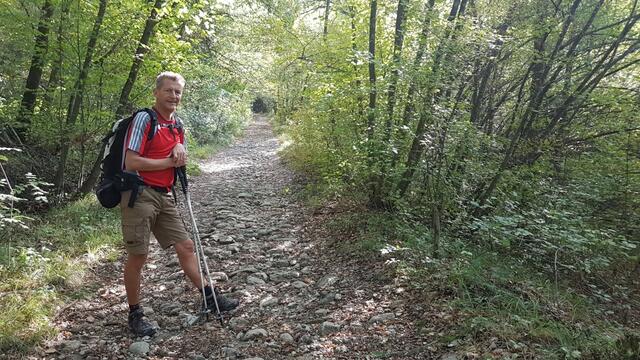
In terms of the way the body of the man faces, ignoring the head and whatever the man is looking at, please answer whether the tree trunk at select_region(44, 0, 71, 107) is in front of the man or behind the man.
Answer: behind

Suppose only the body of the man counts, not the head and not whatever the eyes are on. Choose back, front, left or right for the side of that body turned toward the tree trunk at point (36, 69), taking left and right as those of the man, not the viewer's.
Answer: back

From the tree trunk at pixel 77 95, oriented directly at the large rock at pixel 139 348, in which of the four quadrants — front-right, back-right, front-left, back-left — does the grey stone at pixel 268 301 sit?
front-left

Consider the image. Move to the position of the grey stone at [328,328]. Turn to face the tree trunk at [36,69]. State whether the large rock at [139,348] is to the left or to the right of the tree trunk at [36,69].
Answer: left

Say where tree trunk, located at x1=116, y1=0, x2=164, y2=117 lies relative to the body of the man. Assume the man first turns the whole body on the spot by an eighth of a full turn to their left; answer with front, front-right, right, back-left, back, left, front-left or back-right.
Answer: left

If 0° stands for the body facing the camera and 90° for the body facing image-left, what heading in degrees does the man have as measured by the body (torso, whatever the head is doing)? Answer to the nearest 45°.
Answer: approximately 315°

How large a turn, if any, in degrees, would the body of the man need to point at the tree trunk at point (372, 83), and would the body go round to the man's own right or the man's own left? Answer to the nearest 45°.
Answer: approximately 90° to the man's own left

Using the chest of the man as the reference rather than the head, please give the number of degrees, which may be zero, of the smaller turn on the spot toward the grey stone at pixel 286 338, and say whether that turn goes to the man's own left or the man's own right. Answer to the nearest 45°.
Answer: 0° — they already face it

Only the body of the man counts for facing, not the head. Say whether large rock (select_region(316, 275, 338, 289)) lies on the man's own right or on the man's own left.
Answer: on the man's own left

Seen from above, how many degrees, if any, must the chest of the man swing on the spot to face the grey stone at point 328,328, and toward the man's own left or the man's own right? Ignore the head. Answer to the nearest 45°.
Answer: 0° — they already face it
